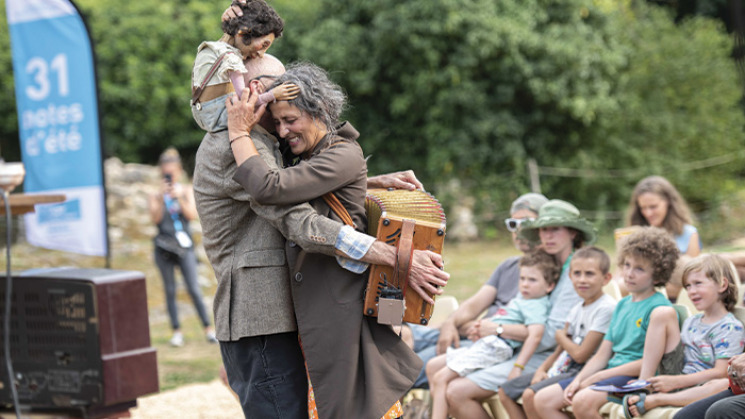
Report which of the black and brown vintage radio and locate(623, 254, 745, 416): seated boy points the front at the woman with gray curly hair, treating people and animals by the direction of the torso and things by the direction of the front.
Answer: the seated boy

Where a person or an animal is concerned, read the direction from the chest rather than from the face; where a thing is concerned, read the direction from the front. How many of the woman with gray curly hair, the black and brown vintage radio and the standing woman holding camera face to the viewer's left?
1

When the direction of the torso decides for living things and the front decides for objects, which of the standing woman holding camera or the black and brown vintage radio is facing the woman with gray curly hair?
the standing woman holding camera

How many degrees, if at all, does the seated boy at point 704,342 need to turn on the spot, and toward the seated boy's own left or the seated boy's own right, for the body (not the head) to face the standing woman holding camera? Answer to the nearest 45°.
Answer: approximately 90° to the seated boy's own right

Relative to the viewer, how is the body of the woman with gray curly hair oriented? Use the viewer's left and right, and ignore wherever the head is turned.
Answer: facing to the left of the viewer

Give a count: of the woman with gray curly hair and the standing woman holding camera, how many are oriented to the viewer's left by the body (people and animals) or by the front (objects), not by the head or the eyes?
1

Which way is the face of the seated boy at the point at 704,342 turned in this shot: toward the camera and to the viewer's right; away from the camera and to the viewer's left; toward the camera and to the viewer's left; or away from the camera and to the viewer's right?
toward the camera and to the viewer's left
